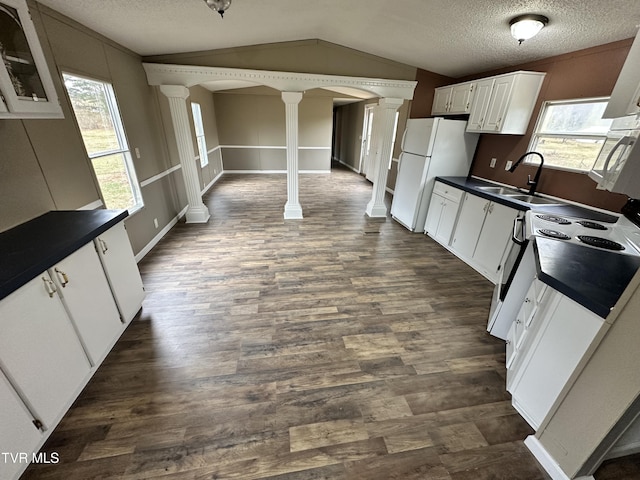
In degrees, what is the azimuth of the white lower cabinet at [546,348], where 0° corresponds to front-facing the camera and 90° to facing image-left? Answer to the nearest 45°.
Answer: approximately 45°

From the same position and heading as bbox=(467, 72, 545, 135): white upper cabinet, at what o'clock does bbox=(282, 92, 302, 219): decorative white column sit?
The decorative white column is roughly at 1 o'clock from the white upper cabinet.

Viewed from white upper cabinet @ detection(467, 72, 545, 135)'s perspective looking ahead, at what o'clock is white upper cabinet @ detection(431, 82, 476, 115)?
white upper cabinet @ detection(431, 82, 476, 115) is roughly at 3 o'clock from white upper cabinet @ detection(467, 72, 545, 135).

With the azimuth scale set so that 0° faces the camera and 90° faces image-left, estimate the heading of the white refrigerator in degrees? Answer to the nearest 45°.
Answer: approximately 45°

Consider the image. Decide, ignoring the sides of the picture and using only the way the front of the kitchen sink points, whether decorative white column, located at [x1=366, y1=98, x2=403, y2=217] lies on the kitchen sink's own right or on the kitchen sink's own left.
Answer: on the kitchen sink's own right

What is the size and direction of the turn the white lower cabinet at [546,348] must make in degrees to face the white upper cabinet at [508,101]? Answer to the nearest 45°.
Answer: approximately 90° to its right

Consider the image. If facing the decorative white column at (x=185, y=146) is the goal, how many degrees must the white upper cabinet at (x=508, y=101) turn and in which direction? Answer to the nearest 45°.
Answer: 0° — it already faces it

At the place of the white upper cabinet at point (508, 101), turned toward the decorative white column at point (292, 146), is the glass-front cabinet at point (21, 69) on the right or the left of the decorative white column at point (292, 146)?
left
